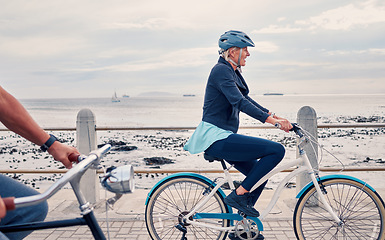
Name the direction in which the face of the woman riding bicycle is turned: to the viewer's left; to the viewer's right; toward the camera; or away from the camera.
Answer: to the viewer's right

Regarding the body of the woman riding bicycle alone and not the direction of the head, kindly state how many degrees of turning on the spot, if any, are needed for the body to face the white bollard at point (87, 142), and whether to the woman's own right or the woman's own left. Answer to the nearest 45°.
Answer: approximately 135° to the woman's own left

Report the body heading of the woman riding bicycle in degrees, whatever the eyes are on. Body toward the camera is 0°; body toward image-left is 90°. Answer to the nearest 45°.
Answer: approximately 270°
